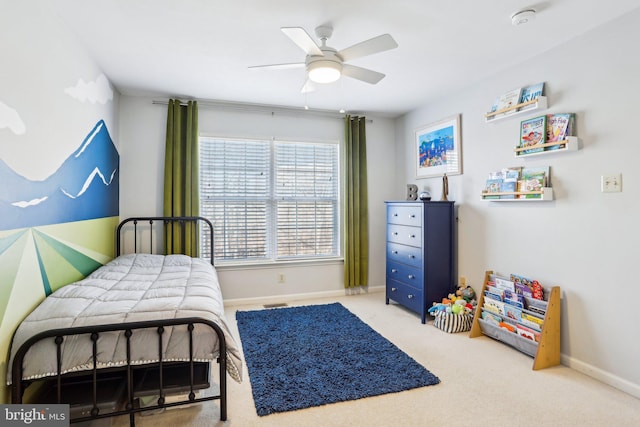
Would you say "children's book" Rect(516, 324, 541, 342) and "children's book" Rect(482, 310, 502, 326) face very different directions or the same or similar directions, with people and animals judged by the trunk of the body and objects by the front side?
same or similar directions

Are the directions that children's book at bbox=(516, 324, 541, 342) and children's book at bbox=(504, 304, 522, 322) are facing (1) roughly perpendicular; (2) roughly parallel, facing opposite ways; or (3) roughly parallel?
roughly parallel

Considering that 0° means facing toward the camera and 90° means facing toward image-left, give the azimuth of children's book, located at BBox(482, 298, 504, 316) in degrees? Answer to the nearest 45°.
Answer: approximately 45°

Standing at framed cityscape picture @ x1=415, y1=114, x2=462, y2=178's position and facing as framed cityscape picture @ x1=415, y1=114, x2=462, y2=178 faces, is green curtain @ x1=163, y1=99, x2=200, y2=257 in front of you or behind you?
in front

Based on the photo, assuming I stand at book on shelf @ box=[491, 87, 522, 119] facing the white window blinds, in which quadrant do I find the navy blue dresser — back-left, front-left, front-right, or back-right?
front-right

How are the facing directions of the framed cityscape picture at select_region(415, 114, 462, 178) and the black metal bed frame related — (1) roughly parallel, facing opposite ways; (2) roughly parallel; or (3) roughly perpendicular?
roughly perpendicular

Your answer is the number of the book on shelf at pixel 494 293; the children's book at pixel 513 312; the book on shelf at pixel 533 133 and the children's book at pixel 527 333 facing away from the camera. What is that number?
0

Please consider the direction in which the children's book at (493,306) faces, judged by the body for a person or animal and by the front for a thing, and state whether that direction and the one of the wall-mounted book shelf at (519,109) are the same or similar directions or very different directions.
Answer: same or similar directions

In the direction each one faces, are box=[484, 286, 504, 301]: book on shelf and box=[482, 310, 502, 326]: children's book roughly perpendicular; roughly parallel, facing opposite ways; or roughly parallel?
roughly parallel

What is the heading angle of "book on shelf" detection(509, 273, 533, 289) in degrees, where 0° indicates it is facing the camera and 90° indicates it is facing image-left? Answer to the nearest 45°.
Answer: approximately 45°

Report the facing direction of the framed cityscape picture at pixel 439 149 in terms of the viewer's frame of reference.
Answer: facing the viewer and to the left of the viewer
